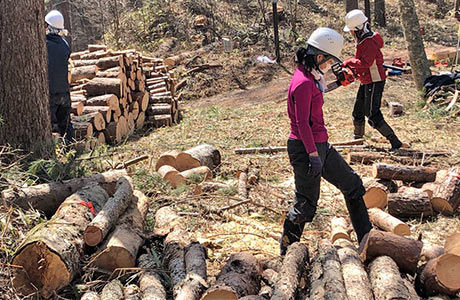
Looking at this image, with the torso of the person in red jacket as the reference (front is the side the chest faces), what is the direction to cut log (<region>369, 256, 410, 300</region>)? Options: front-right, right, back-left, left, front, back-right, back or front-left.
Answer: left

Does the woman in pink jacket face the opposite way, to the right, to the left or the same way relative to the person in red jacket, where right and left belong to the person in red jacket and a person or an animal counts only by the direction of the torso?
the opposite way

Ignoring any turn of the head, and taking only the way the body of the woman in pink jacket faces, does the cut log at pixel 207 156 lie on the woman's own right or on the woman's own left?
on the woman's own left

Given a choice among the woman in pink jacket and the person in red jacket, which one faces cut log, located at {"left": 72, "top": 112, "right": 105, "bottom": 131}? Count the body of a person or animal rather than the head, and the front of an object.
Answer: the person in red jacket

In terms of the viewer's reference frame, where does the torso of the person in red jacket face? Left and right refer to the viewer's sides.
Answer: facing to the left of the viewer

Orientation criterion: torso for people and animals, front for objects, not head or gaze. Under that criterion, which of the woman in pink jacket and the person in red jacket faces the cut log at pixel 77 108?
the person in red jacket

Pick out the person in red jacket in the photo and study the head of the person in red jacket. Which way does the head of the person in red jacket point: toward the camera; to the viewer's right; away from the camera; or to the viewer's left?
to the viewer's left

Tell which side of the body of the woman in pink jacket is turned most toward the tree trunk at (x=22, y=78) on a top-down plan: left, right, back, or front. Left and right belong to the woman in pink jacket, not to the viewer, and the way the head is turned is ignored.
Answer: back

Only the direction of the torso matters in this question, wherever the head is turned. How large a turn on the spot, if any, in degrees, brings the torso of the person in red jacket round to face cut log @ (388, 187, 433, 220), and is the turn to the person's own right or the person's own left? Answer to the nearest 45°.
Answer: approximately 90° to the person's own left

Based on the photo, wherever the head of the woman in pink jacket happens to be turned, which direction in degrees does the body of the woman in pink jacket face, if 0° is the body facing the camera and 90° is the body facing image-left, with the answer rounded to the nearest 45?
approximately 270°

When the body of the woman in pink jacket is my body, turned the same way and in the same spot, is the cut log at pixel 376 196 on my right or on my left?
on my left

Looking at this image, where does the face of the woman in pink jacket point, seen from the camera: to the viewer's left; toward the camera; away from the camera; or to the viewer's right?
to the viewer's right

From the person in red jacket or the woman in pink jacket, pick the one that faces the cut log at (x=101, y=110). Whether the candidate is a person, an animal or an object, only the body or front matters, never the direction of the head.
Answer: the person in red jacket
